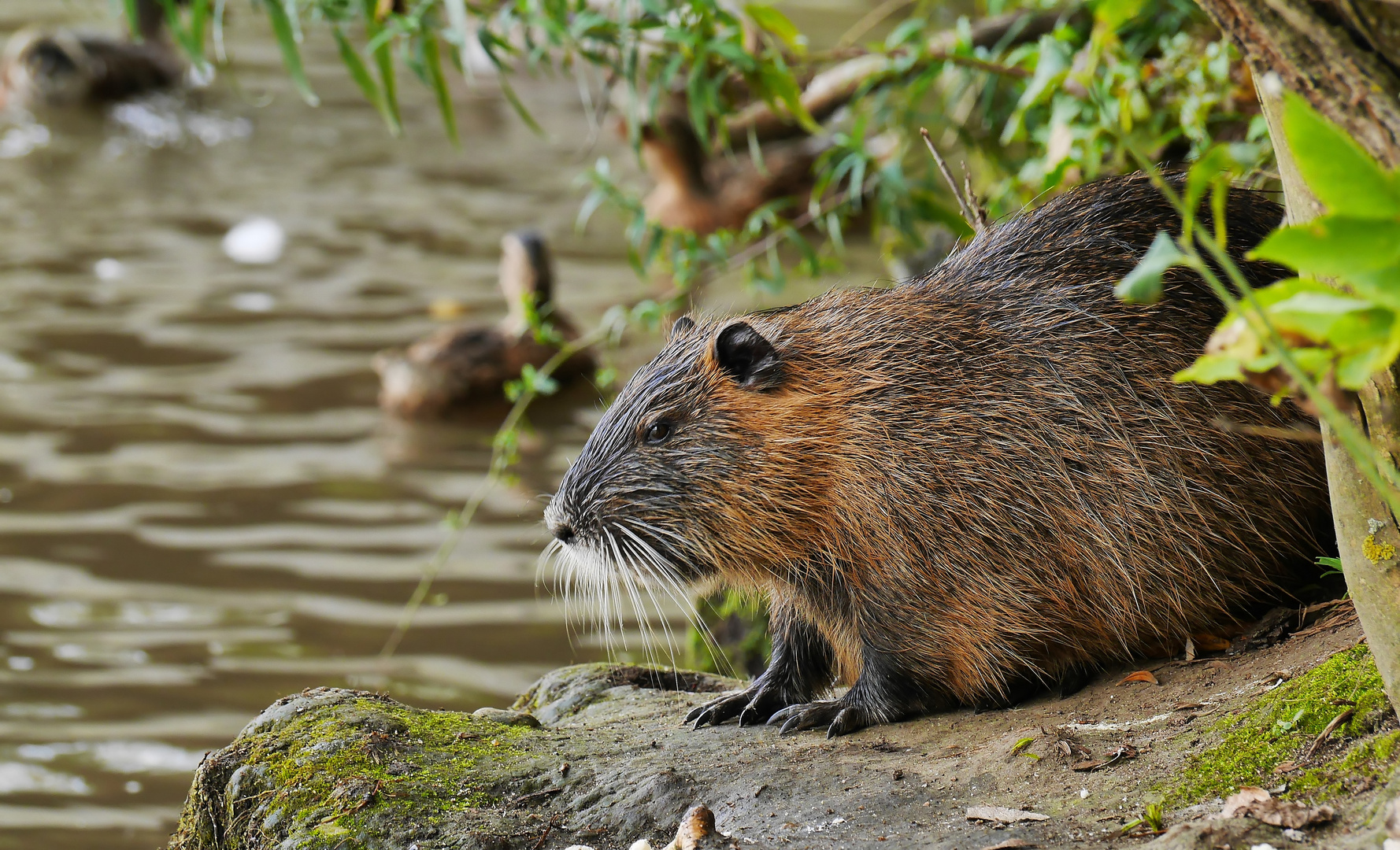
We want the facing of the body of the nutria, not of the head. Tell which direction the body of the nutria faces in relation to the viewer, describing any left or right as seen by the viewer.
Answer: facing to the left of the viewer

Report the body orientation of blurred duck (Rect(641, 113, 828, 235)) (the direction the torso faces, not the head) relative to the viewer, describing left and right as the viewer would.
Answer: facing to the left of the viewer

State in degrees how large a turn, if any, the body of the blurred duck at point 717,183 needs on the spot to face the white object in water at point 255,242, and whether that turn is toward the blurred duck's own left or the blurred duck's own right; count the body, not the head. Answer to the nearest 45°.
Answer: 0° — it already faces it
